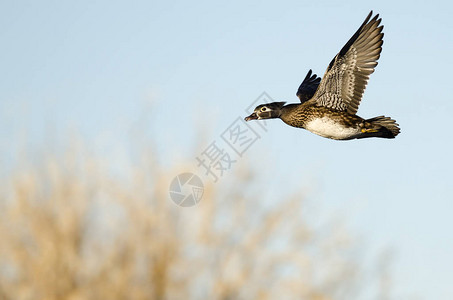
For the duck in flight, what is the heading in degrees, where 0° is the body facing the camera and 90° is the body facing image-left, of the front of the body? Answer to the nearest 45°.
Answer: approximately 90°
